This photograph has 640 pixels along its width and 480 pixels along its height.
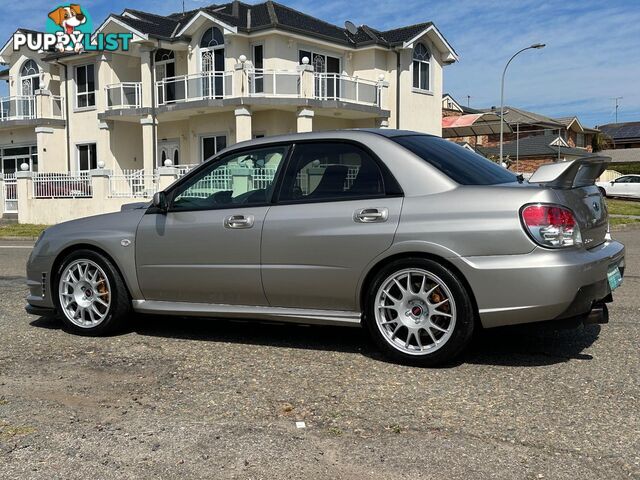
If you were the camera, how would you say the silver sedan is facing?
facing away from the viewer and to the left of the viewer

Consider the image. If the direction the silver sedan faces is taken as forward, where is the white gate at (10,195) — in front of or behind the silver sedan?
in front

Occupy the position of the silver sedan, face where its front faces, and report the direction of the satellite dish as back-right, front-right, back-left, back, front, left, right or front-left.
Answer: front-right

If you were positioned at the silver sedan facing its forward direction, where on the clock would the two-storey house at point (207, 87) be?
The two-storey house is roughly at 1 o'clock from the silver sedan.

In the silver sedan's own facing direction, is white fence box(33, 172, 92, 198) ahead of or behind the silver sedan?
ahead

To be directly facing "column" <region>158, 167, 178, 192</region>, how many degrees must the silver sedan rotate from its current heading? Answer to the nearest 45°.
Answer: approximately 45° to its right

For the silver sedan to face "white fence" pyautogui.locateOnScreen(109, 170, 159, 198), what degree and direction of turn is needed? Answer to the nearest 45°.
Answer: approximately 45° to its right
